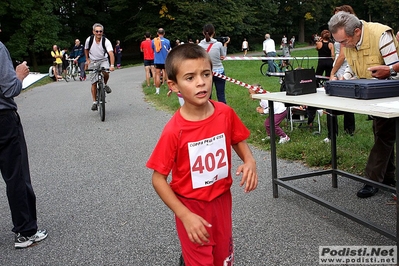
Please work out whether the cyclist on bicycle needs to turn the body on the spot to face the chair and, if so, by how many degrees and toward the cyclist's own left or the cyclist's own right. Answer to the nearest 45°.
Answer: approximately 45° to the cyclist's own left

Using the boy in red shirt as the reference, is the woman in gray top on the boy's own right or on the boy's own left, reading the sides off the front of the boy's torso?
on the boy's own left

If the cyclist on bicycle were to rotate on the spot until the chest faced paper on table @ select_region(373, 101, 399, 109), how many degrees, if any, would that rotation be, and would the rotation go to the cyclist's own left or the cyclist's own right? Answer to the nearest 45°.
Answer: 0° — they already face it

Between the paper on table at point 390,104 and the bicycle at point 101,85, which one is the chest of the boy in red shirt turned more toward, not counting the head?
the paper on table

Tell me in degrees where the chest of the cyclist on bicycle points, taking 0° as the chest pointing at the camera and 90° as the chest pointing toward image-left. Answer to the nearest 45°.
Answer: approximately 0°

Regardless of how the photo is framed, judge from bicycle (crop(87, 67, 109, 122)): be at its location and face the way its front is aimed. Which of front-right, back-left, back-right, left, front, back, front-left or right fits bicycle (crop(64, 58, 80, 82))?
back
